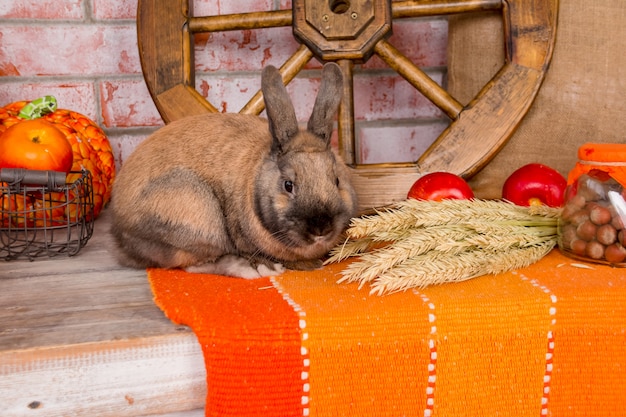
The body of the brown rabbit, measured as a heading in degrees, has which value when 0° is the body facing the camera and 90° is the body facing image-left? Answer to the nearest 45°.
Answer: approximately 315°

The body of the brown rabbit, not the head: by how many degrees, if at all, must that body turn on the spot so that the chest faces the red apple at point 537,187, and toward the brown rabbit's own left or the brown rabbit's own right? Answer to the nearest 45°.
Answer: approximately 45° to the brown rabbit's own left

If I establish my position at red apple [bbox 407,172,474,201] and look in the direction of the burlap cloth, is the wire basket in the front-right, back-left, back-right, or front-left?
back-left
